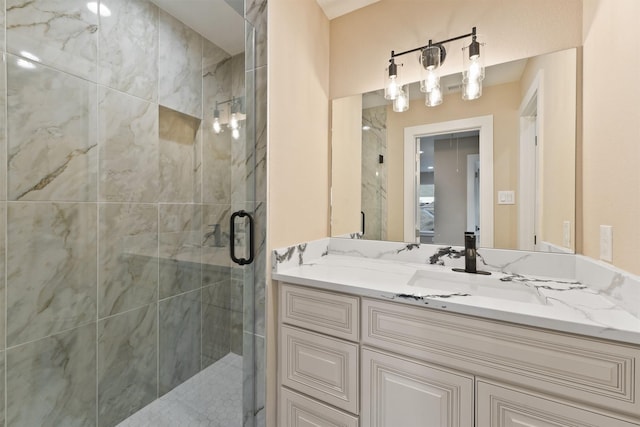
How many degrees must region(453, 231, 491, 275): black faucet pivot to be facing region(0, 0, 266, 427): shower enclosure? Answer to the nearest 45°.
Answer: approximately 45° to its right

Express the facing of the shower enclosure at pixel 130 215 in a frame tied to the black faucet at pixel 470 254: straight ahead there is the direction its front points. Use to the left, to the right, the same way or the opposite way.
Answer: to the left

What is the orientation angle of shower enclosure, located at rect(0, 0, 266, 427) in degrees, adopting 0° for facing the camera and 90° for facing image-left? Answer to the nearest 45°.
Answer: approximately 315°
